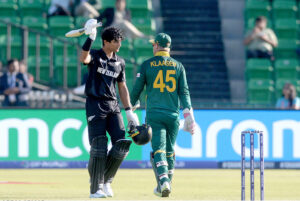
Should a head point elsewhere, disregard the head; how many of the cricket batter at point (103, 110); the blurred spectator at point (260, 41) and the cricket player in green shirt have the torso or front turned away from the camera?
1

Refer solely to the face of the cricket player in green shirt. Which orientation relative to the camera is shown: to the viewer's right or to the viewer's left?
to the viewer's left

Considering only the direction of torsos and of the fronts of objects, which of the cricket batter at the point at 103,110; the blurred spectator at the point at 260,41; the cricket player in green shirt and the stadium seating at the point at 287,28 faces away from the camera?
the cricket player in green shirt

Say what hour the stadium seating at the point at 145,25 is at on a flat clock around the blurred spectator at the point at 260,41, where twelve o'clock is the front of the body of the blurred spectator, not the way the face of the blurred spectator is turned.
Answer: The stadium seating is roughly at 3 o'clock from the blurred spectator.

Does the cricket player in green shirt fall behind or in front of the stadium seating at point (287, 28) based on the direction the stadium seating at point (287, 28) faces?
in front

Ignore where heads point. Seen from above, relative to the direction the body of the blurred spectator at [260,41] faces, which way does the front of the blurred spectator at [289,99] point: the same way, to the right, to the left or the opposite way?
the same way

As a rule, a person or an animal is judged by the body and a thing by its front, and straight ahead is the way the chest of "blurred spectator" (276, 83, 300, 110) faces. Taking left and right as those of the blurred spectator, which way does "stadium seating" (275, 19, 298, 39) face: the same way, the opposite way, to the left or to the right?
the same way

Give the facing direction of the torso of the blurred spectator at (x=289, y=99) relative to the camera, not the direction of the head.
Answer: toward the camera

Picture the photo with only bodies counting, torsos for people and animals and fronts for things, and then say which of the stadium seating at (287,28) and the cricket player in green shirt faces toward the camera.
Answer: the stadium seating

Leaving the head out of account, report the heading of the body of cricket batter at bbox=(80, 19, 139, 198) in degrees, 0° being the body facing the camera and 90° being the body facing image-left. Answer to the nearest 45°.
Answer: approximately 315°

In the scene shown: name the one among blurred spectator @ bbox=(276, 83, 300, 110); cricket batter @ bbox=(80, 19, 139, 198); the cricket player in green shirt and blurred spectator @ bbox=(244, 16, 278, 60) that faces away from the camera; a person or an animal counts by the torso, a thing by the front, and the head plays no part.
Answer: the cricket player in green shirt

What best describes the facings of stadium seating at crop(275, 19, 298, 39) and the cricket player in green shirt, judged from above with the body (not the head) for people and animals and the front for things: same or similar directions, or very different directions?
very different directions

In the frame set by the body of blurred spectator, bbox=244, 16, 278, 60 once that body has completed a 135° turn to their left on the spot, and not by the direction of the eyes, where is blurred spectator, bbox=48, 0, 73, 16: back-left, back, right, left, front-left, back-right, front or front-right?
back-left

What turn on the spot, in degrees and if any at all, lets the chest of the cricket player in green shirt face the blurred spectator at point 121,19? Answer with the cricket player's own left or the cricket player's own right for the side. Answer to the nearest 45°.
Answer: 0° — they already face them

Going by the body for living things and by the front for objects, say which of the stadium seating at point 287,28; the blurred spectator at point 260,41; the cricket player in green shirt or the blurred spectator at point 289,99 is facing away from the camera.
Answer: the cricket player in green shirt

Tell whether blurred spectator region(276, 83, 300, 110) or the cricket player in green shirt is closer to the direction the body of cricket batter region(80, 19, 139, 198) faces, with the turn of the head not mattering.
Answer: the cricket player in green shirt

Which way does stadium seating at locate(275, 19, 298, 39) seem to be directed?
toward the camera
